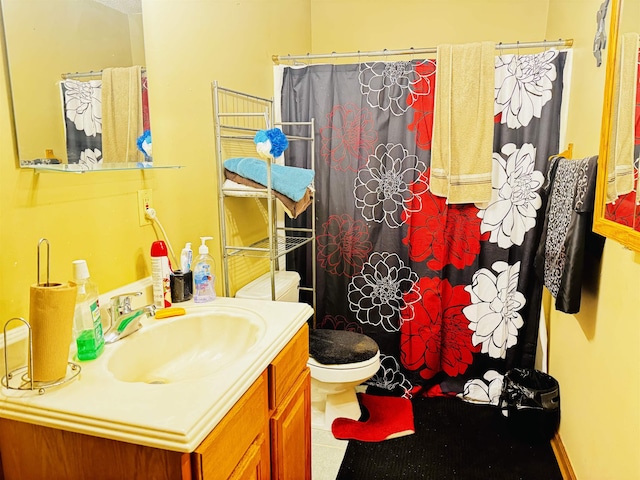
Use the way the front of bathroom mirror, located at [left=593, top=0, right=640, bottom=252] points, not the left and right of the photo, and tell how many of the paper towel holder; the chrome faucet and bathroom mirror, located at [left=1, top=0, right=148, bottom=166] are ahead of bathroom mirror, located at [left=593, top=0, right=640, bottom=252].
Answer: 3

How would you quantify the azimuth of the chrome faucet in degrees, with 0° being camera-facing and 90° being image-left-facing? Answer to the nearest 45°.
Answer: approximately 315°

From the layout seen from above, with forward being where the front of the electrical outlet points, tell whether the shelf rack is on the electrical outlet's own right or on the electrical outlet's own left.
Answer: on the electrical outlet's own left

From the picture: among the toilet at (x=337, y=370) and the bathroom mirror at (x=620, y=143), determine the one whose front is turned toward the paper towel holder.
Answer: the bathroom mirror

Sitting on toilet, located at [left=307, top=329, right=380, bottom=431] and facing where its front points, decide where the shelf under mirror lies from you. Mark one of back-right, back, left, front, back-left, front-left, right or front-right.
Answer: back-right

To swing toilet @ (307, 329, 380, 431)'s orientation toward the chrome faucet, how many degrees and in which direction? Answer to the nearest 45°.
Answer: approximately 135° to its right

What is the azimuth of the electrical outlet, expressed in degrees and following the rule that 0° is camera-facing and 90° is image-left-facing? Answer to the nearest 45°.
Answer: approximately 315°

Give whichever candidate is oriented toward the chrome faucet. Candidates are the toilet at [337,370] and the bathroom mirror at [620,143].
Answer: the bathroom mirror

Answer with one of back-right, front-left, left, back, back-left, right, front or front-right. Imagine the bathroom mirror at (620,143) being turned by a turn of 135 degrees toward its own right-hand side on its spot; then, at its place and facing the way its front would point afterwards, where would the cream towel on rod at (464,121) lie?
front-left

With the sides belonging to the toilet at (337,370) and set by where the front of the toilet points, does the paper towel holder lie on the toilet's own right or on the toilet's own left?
on the toilet's own right
